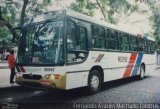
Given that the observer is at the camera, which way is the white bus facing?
facing the viewer and to the left of the viewer

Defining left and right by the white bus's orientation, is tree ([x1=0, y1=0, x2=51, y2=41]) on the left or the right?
on its right
